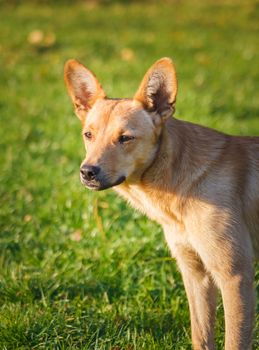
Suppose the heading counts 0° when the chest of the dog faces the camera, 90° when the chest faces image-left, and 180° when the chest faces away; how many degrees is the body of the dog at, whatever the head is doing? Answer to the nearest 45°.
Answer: approximately 45°
